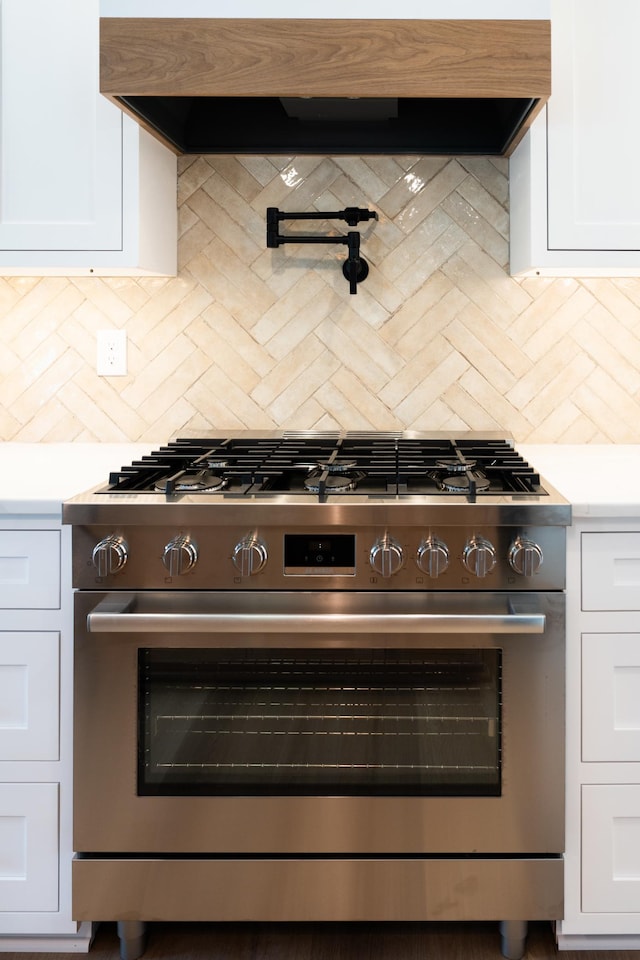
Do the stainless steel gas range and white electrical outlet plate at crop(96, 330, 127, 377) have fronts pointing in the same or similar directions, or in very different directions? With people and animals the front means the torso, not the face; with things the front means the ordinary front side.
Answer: same or similar directions

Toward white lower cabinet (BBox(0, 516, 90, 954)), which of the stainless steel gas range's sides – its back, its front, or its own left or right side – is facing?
right

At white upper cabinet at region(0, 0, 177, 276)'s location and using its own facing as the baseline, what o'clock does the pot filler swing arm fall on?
The pot filler swing arm is roughly at 9 o'clock from the white upper cabinet.

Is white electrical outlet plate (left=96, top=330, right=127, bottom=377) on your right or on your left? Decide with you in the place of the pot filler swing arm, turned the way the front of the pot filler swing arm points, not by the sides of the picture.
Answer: on your right

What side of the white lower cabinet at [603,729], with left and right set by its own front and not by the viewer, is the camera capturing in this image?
front

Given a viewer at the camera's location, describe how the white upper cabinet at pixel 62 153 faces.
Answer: facing the viewer

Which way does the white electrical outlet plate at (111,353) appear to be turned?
toward the camera

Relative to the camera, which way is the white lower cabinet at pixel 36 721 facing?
toward the camera

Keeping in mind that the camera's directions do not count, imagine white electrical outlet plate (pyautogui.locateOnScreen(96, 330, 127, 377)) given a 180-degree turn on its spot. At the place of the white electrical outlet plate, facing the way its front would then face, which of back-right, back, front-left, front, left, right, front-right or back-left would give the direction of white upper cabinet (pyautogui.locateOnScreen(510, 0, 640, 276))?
back-right
